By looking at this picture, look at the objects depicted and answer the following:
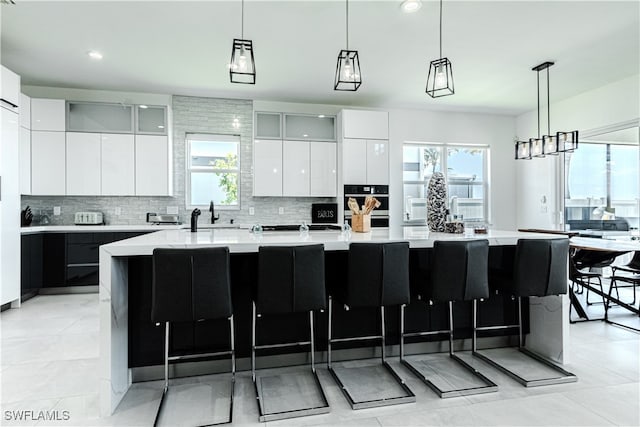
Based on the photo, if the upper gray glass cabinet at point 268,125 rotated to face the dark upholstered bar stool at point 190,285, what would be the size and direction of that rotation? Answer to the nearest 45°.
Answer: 0° — it already faces it

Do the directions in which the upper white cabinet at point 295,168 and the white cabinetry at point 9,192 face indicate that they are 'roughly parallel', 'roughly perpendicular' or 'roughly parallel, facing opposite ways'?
roughly perpendicular

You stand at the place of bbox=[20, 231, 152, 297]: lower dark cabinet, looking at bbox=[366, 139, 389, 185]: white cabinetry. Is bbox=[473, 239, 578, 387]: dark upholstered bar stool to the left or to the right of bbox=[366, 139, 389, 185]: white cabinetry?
right

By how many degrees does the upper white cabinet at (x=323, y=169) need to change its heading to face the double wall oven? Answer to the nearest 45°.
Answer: approximately 90° to its left

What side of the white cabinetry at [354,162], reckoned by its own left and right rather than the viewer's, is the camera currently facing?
front

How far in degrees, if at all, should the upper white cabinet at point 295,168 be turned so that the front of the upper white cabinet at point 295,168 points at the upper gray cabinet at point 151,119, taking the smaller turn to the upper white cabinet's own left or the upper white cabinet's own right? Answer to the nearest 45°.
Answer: approximately 90° to the upper white cabinet's own right

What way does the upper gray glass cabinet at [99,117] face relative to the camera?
toward the camera

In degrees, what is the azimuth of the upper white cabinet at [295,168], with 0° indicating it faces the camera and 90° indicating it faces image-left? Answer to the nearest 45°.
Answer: approximately 0°

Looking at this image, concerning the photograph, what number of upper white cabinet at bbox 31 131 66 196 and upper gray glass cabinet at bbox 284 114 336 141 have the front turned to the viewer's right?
0

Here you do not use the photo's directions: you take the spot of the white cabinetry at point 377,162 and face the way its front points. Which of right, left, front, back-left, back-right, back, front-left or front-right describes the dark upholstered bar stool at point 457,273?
front

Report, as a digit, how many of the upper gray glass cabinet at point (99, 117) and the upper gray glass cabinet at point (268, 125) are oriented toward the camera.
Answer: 2

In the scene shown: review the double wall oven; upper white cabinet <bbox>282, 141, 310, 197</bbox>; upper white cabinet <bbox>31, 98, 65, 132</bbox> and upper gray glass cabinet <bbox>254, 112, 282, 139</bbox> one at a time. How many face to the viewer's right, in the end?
0

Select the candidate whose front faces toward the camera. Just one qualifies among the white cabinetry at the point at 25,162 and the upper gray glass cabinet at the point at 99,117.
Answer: the upper gray glass cabinet

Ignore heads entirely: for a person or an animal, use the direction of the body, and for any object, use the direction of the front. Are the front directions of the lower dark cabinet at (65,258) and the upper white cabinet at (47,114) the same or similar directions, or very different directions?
same or similar directions
